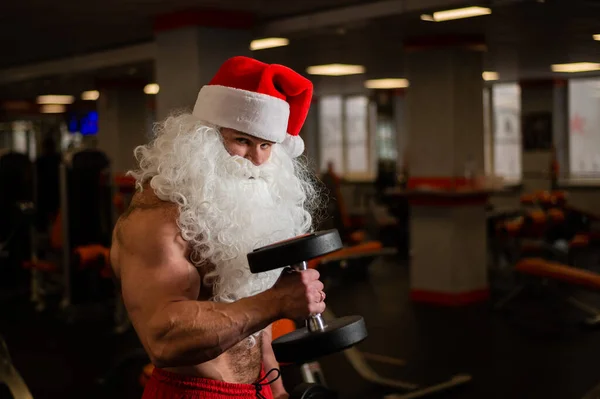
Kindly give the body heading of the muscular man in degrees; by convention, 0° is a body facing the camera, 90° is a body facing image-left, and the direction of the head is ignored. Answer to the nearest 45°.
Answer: approximately 315°

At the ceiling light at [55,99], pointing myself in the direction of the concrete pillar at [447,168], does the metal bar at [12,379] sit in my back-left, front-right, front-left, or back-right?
front-right

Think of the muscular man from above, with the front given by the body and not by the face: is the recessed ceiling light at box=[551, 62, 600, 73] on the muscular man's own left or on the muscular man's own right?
on the muscular man's own left

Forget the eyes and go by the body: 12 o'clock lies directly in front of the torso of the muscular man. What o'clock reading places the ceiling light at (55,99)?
The ceiling light is roughly at 7 o'clock from the muscular man.

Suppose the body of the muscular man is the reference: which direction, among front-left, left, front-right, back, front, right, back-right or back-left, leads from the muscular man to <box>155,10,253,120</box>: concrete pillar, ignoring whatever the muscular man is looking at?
back-left

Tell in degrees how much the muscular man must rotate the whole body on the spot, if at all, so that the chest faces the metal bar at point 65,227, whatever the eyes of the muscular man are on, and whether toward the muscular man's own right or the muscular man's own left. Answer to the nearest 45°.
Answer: approximately 135° to the muscular man's own left

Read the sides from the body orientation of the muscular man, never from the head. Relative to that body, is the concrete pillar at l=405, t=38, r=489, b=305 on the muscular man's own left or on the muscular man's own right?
on the muscular man's own left

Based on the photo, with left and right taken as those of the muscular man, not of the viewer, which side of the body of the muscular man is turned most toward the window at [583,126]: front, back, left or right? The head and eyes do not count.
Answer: left

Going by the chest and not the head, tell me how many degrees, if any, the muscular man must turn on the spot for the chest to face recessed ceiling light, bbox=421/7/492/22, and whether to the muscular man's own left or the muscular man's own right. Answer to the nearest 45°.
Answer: approximately 90° to the muscular man's own left
